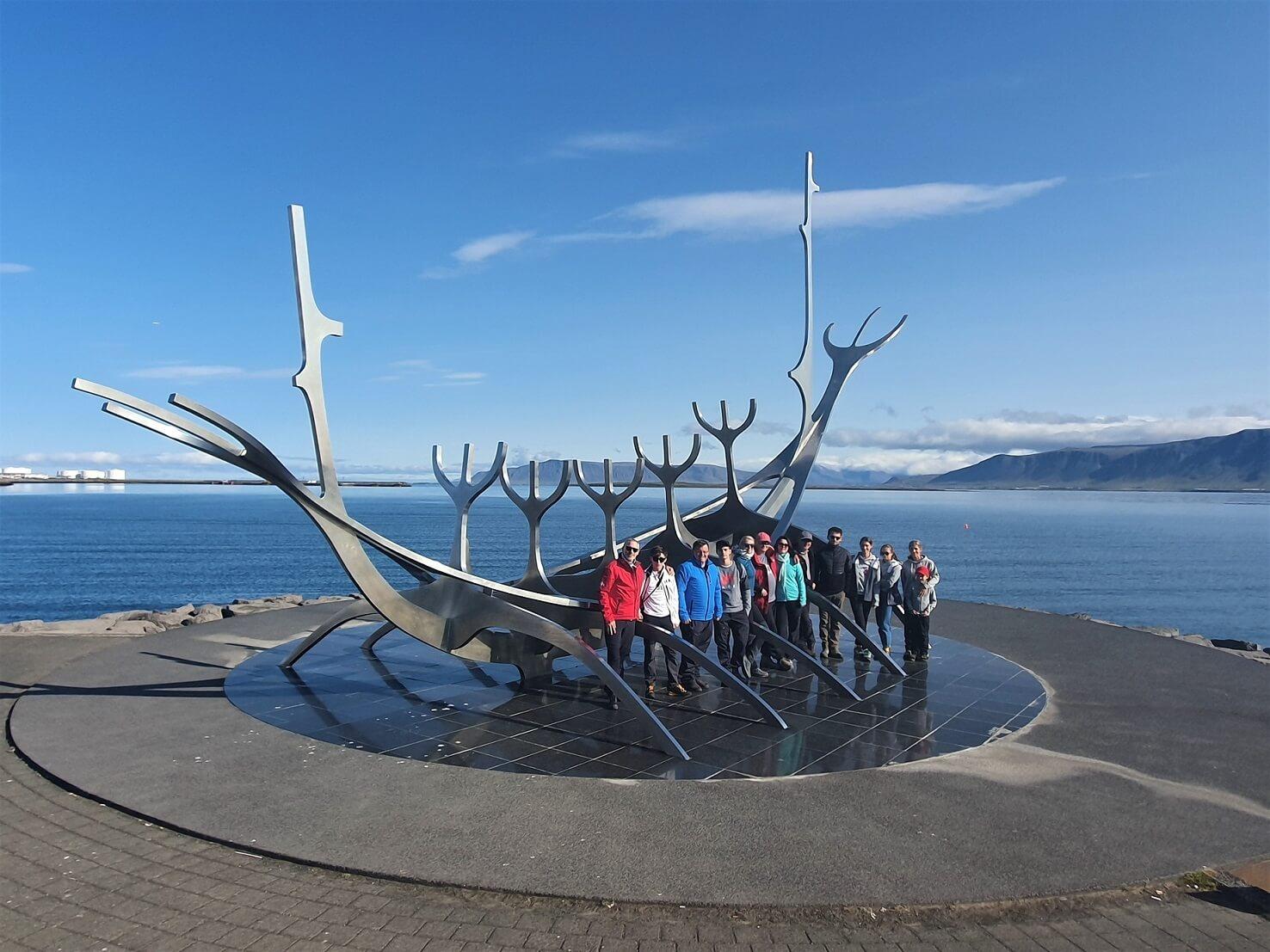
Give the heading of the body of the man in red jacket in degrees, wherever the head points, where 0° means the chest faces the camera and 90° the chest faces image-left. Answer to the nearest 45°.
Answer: approximately 315°

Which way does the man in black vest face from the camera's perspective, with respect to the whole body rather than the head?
toward the camera

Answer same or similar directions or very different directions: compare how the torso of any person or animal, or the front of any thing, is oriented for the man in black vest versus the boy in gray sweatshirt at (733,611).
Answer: same or similar directions

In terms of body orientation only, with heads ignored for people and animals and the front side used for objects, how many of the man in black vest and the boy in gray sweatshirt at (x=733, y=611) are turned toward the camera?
2

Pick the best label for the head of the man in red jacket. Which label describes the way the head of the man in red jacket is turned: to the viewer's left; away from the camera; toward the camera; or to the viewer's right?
toward the camera

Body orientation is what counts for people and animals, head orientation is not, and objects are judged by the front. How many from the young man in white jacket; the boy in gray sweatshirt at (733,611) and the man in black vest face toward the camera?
3

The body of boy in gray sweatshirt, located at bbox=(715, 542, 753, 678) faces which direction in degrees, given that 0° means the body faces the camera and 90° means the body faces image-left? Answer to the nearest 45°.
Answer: approximately 0°

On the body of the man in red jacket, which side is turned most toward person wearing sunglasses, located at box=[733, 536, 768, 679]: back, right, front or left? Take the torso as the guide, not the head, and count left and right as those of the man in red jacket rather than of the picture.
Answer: left

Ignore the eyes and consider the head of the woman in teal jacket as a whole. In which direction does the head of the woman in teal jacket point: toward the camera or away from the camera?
toward the camera

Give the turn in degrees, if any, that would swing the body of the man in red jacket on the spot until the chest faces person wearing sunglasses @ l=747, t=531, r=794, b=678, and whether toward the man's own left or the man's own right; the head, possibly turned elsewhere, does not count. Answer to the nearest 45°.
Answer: approximately 90° to the man's own left

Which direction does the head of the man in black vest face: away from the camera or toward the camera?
toward the camera

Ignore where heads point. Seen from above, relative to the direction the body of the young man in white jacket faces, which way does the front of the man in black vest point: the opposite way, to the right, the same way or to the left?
the same way
